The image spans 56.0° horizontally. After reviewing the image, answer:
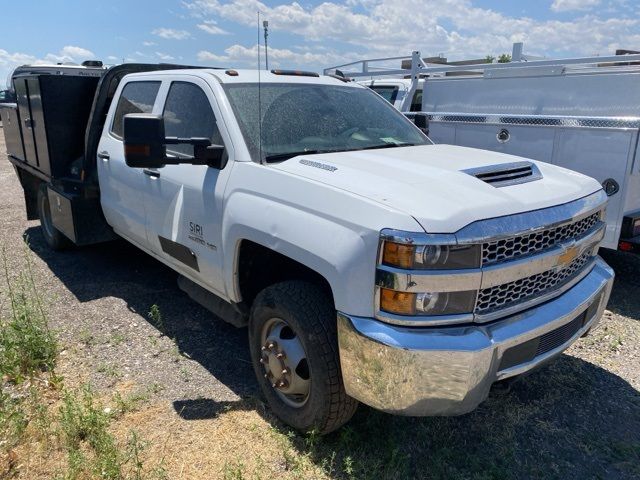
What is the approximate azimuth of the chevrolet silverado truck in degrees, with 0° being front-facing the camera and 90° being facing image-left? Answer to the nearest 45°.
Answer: approximately 315°

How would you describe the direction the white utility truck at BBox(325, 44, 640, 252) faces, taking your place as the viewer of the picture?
facing away from the viewer and to the left of the viewer
